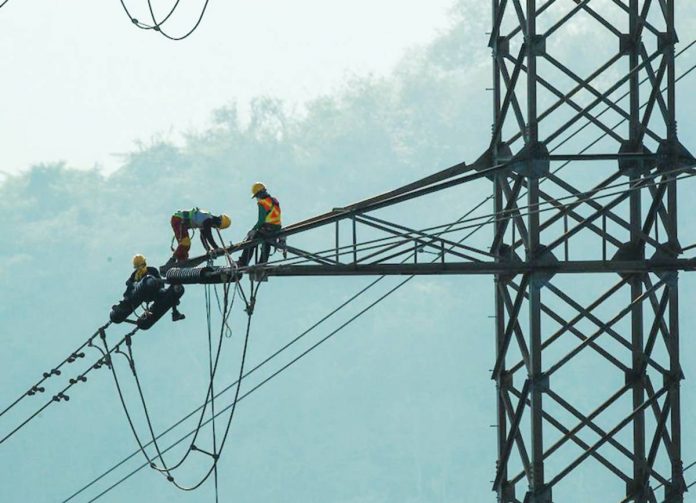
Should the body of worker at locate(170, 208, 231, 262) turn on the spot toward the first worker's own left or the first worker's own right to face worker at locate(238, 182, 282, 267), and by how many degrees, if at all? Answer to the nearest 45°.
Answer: approximately 45° to the first worker's own right

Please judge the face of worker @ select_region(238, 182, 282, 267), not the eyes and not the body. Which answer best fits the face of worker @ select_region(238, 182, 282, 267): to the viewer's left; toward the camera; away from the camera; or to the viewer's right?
to the viewer's left

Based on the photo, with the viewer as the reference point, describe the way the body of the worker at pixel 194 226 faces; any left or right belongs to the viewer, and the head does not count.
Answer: facing to the right of the viewer

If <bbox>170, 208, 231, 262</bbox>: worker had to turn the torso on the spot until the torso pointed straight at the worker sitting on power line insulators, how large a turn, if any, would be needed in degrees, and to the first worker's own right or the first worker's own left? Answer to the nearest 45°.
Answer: approximately 135° to the first worker's own left

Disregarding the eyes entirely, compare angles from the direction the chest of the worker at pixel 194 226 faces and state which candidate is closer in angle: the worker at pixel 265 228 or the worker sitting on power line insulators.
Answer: the worker
